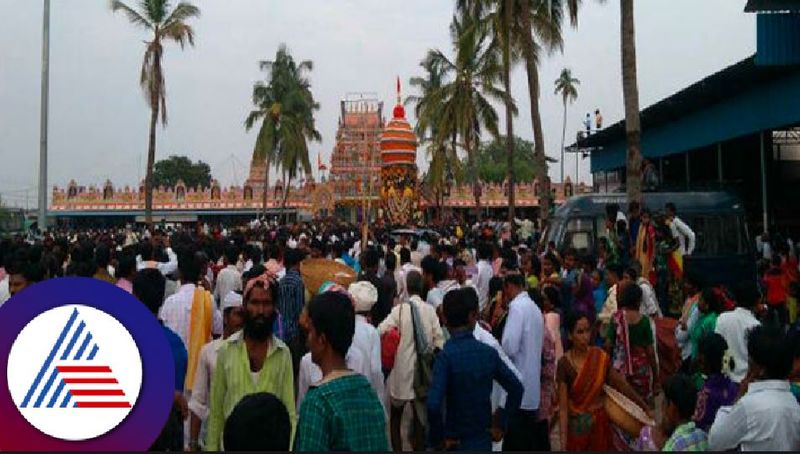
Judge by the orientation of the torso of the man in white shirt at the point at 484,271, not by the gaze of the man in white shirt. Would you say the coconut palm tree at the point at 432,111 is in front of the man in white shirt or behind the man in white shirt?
in front

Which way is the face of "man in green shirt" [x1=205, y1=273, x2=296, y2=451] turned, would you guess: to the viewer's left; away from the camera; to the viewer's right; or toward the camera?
toward the camera

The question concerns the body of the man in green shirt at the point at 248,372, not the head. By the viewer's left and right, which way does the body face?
facing the viewer

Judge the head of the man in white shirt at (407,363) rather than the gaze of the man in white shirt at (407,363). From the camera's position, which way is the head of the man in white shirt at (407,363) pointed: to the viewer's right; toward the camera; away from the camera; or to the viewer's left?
away from the camera

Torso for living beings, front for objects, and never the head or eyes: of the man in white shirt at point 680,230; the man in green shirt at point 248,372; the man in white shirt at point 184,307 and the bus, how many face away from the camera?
1

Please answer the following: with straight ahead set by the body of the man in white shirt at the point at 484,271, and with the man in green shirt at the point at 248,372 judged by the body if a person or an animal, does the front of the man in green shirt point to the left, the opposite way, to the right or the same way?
the opposite way

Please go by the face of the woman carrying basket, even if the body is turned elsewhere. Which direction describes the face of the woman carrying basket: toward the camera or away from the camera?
toward the camera

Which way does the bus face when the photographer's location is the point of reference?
facing to the left of the viewer

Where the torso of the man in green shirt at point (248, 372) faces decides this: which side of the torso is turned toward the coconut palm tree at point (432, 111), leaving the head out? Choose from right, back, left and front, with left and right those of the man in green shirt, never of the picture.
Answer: back

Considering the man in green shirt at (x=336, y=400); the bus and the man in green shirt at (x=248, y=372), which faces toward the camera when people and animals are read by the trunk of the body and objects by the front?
the man in green shirt at (x=248, y=372)

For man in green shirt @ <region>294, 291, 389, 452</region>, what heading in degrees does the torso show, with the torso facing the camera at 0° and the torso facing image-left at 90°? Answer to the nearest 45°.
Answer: approximately 135°

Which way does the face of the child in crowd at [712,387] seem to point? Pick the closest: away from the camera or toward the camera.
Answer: away from the camera

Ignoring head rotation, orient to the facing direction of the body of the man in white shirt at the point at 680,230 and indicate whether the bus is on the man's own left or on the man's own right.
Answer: on the man's own right

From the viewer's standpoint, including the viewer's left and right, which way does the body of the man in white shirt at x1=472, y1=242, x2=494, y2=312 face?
facing away from the viewer
